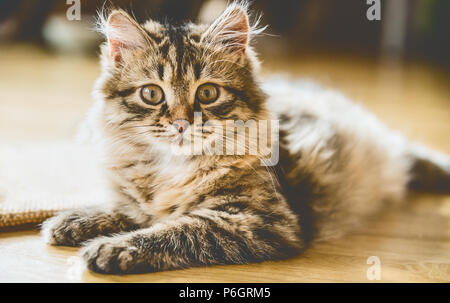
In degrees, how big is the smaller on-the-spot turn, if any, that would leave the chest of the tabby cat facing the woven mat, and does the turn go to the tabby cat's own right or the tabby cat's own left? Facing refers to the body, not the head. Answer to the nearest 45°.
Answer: approximately 90° to the tabby cat's own right

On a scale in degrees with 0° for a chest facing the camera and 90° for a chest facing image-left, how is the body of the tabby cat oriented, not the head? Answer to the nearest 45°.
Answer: approximately 45°
